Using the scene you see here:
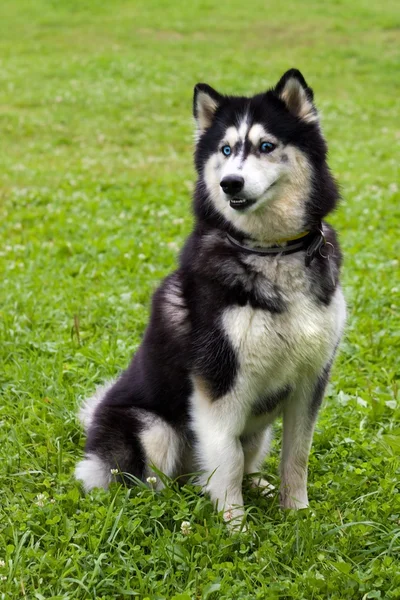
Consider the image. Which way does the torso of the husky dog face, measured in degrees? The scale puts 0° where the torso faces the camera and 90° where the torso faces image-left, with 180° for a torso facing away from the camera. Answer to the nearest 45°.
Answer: approximately 315°

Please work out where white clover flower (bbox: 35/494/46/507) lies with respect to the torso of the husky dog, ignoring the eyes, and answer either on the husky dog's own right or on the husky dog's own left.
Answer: on the husky dog's own right
